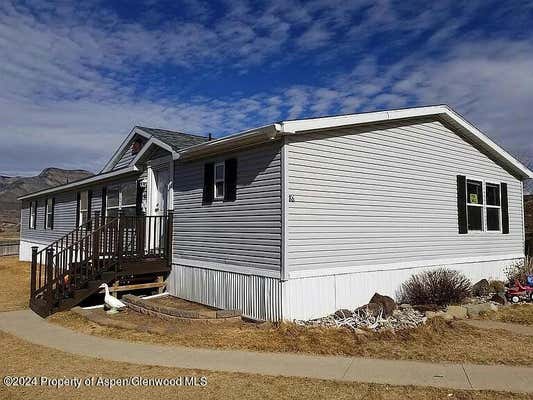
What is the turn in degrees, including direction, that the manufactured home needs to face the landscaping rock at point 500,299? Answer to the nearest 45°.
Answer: approximately 135° to its left

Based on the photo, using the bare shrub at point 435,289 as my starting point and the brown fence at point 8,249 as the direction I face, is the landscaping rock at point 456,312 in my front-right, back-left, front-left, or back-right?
back-left

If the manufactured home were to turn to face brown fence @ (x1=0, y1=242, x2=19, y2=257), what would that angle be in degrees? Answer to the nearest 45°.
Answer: approximately 90° to its right

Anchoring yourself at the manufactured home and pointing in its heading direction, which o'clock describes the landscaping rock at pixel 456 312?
The landscaping rock is roughly at 8 o'clock from the manufactured home.

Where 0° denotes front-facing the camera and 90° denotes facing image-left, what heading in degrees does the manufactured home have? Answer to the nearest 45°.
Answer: approximately 45°
